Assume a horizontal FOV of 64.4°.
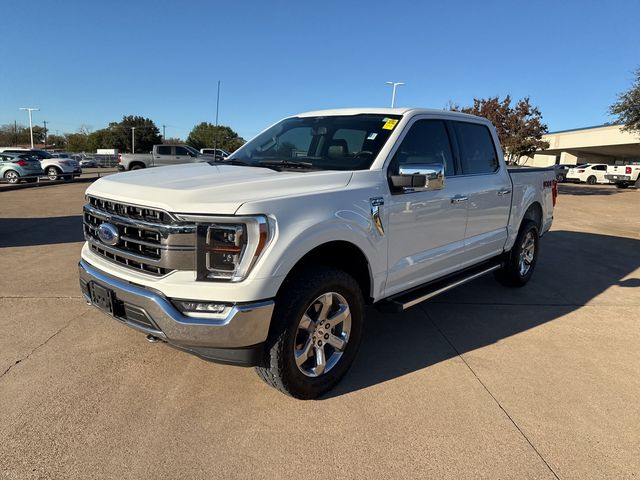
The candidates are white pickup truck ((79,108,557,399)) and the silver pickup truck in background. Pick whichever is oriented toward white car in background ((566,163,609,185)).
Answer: the silver pickup truck in background

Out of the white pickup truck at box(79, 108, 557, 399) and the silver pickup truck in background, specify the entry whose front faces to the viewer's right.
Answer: the silver pickup truck in background

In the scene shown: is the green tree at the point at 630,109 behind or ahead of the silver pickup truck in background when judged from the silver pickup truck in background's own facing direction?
ahead

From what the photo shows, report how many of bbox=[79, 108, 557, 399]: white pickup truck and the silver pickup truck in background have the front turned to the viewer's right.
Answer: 1

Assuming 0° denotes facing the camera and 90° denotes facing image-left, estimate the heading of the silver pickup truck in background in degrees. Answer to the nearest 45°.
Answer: approximately 270°

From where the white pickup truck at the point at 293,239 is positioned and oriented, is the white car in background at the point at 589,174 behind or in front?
behind

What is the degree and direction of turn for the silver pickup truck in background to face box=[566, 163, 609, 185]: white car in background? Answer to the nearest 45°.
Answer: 0° — it already faces it

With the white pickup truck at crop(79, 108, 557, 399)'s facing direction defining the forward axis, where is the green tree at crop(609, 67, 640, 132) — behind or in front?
behind
